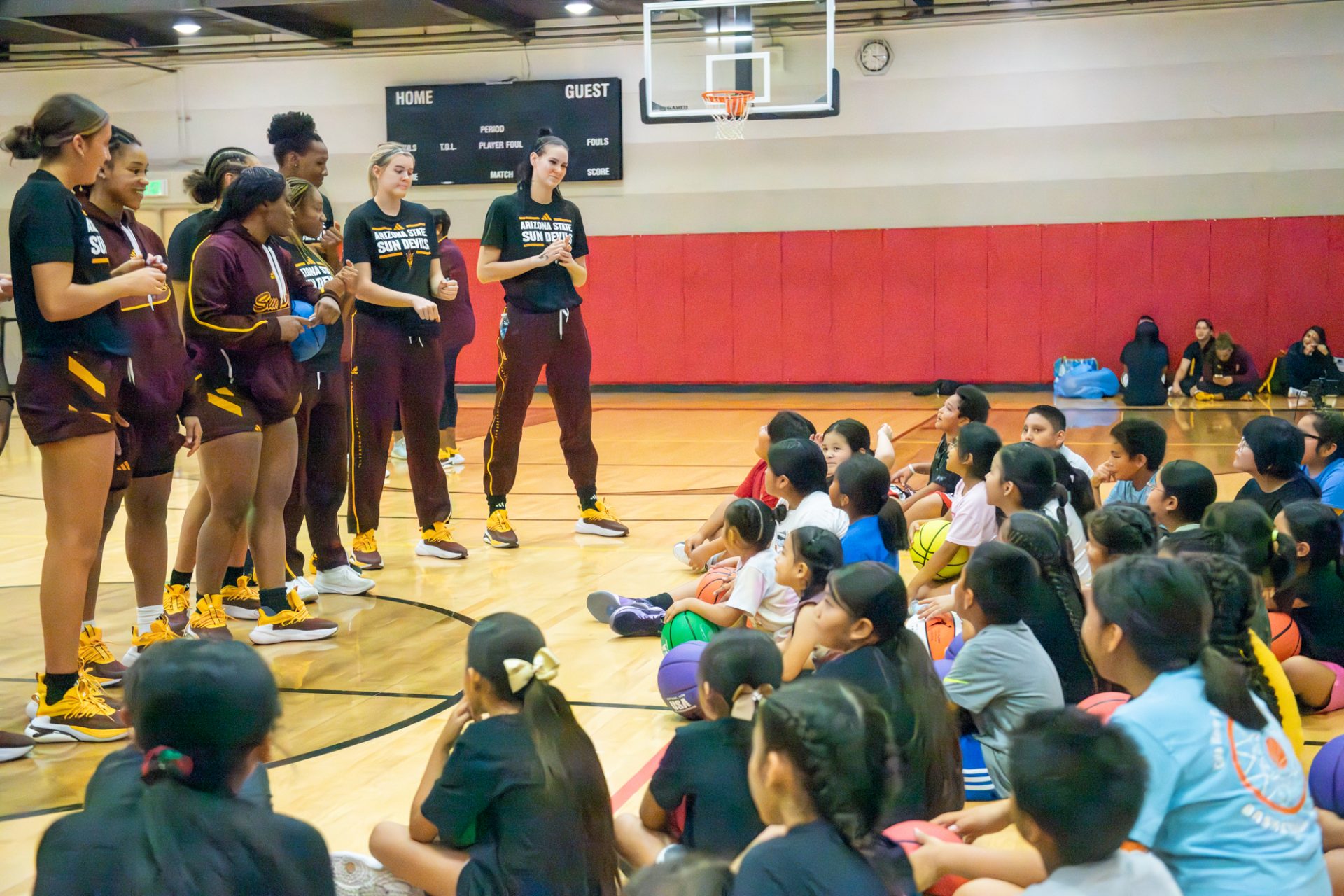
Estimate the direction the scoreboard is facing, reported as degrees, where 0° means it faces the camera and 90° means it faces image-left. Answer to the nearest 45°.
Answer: approximately 0°

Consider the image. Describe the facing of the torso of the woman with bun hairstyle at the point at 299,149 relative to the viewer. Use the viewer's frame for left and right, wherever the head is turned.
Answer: facing to the right of the viewer

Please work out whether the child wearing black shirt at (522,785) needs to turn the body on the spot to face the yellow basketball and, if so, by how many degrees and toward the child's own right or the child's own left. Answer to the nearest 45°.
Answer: approximately 90° to the child's own right

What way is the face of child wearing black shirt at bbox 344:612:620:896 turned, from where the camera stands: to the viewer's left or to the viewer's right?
to the viewer's left

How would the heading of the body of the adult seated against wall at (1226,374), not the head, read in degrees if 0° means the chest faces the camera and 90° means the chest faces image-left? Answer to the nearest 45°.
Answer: approximately 0°

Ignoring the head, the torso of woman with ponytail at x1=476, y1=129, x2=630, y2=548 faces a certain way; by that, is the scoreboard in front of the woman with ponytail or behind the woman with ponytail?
behind

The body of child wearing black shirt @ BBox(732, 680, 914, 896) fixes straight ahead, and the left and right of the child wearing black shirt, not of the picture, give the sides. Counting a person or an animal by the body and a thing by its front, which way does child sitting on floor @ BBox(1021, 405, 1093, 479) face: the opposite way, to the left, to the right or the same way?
to the left

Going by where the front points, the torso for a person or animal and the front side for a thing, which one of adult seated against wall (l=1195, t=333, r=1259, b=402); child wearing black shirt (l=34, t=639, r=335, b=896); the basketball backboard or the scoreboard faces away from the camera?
the child wearing black shirt

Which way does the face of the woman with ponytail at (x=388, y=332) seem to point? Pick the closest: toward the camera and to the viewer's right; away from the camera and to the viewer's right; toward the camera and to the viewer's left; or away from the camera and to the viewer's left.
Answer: toward the camera and to the viewer's right

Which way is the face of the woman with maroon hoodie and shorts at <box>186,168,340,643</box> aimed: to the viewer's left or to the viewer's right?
to the viewer's right

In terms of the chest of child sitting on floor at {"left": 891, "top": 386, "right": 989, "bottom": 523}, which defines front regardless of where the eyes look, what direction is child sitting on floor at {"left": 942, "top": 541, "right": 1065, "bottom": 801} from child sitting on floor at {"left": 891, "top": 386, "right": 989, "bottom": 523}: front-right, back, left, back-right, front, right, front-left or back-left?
left

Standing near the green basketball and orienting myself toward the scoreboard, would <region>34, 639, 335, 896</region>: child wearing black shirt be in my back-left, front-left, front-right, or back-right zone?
back-left

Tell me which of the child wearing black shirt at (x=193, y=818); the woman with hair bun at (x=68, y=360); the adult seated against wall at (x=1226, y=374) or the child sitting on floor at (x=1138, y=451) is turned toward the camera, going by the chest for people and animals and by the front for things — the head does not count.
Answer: the adult seated against wall

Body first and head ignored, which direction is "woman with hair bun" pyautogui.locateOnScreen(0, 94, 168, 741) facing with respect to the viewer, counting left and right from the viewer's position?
facing to the right of the viewer
